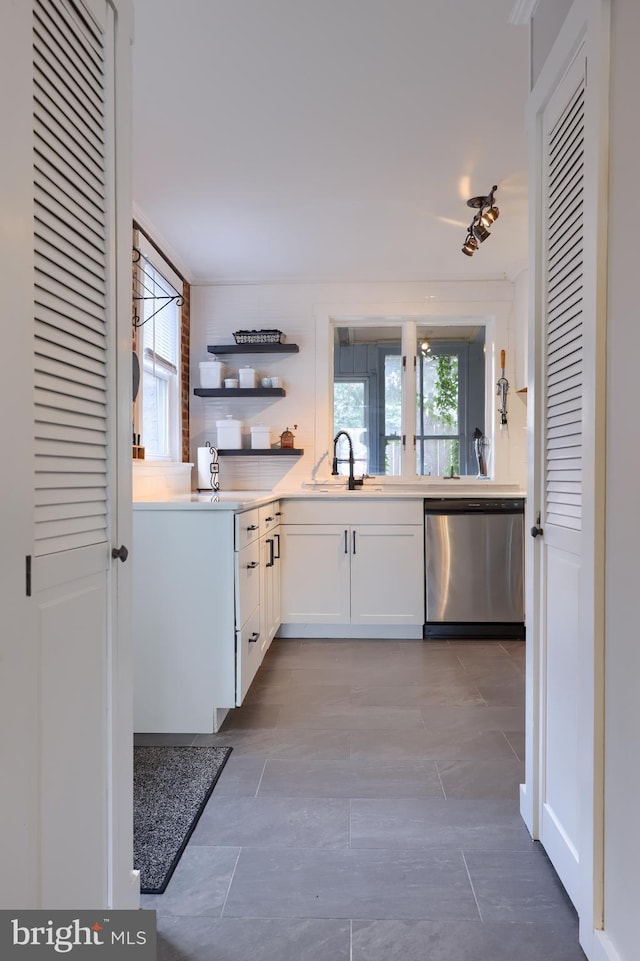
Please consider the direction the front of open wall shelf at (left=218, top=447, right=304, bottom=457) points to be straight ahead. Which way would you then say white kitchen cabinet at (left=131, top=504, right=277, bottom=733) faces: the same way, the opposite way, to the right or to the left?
to the left

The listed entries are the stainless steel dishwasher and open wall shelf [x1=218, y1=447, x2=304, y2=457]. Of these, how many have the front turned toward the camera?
2

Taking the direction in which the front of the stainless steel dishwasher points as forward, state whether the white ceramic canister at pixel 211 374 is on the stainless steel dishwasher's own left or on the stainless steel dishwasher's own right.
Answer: on the stainless steel dishwasher's own right

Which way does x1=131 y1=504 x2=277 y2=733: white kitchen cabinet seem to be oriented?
to the viewer's right

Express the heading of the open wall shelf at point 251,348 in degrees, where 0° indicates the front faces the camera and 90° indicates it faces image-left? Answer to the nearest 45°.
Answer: approximately 0°
